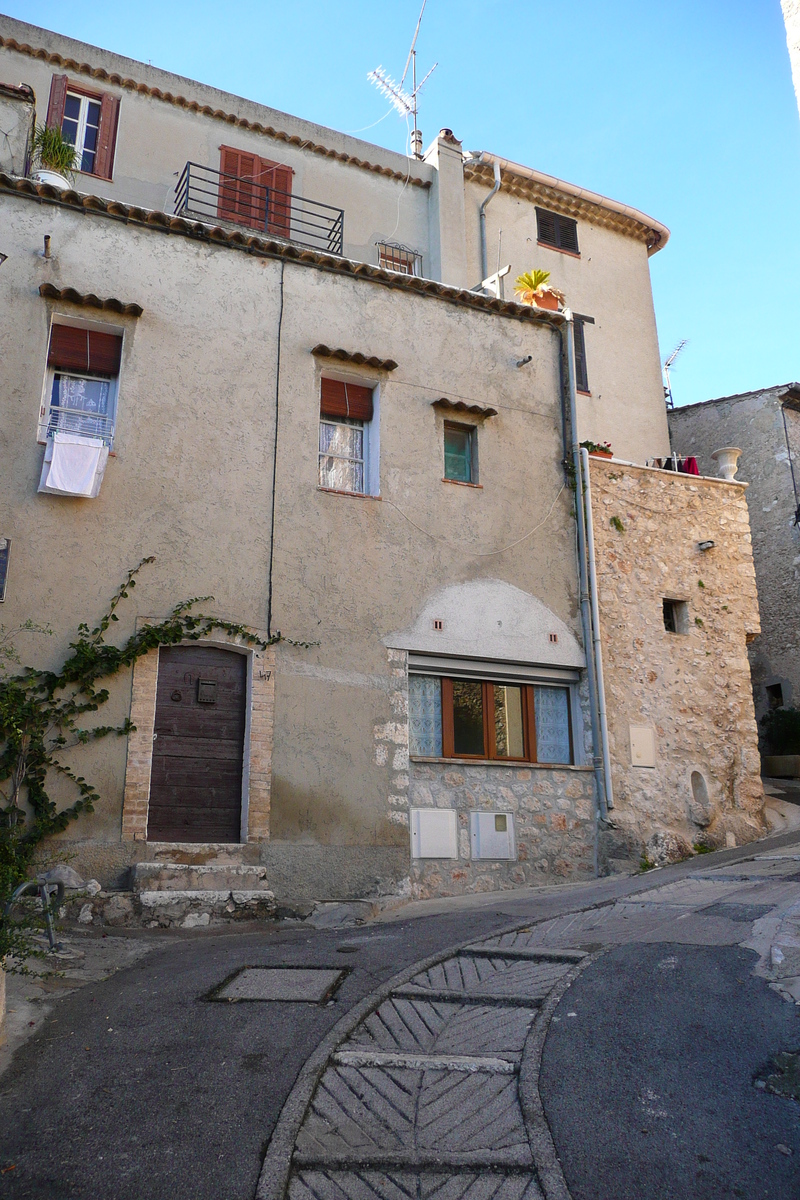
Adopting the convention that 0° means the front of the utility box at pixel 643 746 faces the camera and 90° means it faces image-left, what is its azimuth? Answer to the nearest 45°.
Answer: approximately 0°

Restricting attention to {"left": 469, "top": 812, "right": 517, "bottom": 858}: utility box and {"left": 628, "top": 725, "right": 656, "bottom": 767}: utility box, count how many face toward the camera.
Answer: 2

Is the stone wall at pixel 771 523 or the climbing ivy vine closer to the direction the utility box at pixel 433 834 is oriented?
the climbing ivy vine

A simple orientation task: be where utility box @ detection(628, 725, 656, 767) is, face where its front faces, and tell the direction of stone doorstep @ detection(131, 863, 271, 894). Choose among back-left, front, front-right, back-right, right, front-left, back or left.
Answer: front-right

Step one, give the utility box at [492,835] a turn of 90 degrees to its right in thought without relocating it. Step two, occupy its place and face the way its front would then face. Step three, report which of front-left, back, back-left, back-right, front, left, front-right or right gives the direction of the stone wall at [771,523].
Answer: back-right

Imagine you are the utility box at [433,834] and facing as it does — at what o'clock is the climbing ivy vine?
The climbing ivy vine is roughly at 2 o'clock from the utility box.

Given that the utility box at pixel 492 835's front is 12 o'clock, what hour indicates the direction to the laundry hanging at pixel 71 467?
The laundry hanging is roughly at 2 o'clock from the utility box.
